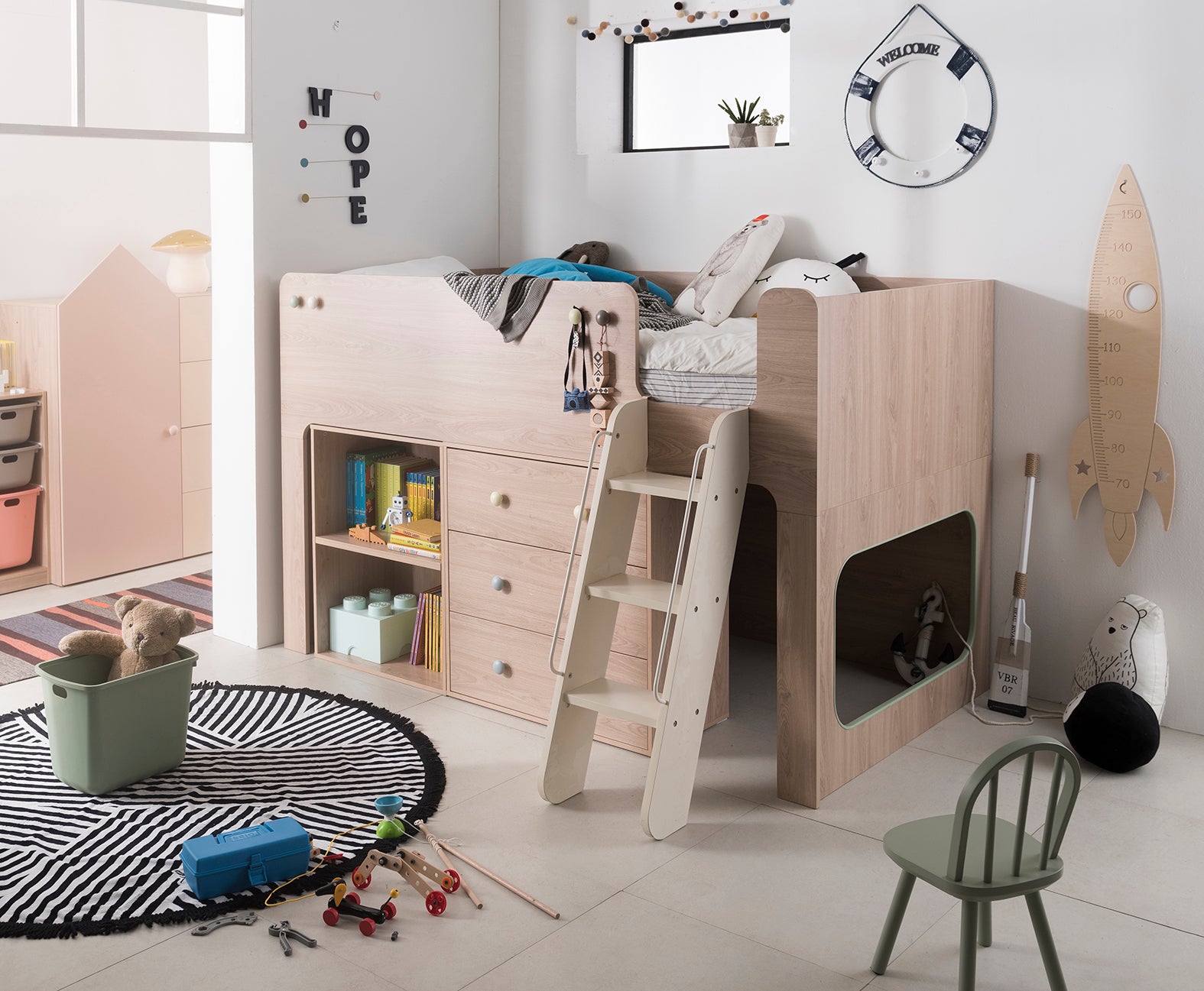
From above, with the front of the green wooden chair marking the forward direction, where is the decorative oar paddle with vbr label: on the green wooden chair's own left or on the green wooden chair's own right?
on the green wooden chair's own right

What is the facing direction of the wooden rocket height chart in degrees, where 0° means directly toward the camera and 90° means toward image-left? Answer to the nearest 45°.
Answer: approximately 0°

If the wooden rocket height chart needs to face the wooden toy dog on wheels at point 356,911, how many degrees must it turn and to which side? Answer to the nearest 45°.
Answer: approximately 45° to its right

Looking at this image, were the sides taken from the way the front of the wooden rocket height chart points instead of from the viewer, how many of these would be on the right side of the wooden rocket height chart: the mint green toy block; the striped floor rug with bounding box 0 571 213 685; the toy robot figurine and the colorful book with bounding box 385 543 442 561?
4
